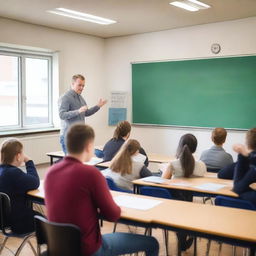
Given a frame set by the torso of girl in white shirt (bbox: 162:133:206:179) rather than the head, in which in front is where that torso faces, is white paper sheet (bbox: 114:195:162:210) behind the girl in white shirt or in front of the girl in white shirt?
behind

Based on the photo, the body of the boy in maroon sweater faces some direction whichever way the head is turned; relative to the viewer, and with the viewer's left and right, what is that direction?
facing away from the viewer and to the right of the viewer

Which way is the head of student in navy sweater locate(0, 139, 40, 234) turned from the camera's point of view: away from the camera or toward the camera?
away from the camera

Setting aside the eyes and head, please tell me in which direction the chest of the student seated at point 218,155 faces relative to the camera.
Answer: away from the camera

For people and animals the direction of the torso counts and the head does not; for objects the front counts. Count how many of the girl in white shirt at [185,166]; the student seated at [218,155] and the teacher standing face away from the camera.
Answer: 2

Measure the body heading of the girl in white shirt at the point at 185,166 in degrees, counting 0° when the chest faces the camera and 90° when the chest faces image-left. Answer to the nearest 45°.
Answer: approximately 180°

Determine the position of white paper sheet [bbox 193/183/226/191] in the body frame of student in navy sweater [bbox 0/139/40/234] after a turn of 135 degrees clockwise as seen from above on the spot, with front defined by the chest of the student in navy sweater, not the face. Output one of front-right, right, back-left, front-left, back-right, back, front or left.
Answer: left

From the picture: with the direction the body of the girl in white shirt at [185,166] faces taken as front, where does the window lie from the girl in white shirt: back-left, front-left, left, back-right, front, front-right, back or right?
front-left

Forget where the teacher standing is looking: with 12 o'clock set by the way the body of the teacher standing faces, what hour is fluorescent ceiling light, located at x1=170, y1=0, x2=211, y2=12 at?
The fluorescent ceiling light is roughly at 11 o'clock from the teacher standing.

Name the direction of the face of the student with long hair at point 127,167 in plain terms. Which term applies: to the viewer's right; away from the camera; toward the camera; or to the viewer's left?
away from the camera

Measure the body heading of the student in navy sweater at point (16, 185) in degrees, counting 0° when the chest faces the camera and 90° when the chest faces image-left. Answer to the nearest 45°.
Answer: approximately 225°

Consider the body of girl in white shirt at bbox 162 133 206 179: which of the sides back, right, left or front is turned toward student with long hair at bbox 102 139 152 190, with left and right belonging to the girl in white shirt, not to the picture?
left

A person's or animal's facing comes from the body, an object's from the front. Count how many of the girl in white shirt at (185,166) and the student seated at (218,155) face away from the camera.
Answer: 2

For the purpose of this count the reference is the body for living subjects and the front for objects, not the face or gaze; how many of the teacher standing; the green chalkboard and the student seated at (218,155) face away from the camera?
1

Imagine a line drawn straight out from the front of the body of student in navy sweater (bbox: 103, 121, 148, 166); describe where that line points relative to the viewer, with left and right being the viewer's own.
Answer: facing away from the viewer and to the right of the viewer

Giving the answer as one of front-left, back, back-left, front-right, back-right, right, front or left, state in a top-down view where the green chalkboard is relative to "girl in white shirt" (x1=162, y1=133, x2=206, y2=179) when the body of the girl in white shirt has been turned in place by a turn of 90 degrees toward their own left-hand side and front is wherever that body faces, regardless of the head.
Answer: right

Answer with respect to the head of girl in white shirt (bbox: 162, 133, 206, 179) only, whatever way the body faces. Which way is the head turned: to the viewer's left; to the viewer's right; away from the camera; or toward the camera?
away from the camera
